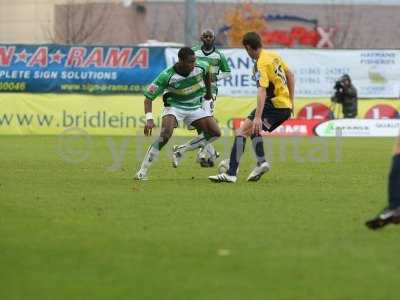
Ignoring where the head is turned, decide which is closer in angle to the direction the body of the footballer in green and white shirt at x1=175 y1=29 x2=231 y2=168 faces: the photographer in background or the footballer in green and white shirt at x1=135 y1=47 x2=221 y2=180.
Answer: the footballer in green and white shirt

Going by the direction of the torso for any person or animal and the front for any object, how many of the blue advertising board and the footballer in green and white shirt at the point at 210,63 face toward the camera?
2

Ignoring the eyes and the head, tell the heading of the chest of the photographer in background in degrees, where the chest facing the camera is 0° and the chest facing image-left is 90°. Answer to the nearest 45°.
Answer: approximately 45°

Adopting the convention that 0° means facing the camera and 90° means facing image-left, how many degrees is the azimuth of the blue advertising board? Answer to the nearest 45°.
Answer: approximately 0°

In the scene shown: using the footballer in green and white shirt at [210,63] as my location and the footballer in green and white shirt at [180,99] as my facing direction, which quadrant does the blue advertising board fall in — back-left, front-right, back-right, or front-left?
back-right

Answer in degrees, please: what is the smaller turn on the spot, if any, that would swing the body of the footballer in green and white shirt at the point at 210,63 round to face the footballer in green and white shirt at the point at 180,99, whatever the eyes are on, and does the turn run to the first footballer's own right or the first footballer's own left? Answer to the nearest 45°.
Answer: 0° — they already face them

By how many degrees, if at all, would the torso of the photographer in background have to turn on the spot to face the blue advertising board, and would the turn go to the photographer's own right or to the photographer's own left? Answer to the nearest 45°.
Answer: approximately 45° to the photographer's own right

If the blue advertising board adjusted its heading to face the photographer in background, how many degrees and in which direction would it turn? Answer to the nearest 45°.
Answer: approximately 90° to its left
